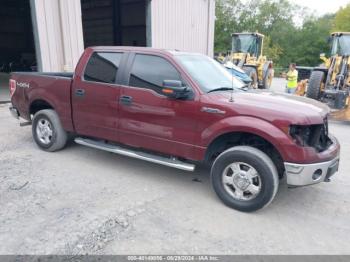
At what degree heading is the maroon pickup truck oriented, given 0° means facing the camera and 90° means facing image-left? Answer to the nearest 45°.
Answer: approximately 315°

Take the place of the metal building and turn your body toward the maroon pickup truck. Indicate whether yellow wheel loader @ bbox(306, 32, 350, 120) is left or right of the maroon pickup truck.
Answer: left

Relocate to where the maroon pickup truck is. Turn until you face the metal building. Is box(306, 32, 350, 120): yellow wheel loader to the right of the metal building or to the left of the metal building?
right

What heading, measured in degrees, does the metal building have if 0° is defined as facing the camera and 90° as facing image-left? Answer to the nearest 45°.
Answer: approximately 0°

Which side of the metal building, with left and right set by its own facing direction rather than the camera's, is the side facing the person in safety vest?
left

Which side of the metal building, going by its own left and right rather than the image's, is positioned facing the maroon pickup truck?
front

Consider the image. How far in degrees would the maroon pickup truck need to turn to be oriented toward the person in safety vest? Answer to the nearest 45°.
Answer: approximately 90° to its left

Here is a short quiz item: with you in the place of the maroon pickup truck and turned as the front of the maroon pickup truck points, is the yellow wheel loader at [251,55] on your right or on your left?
on your left

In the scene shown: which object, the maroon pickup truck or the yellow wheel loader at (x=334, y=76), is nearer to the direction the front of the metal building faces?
the maroon pickup truck

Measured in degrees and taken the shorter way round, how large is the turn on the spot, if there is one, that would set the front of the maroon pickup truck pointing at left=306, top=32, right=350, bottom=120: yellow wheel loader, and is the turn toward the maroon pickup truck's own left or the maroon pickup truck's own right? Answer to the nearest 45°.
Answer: approximately 90° to the maroon pickup truck's own left

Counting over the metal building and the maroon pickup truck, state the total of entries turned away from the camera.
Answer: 0
